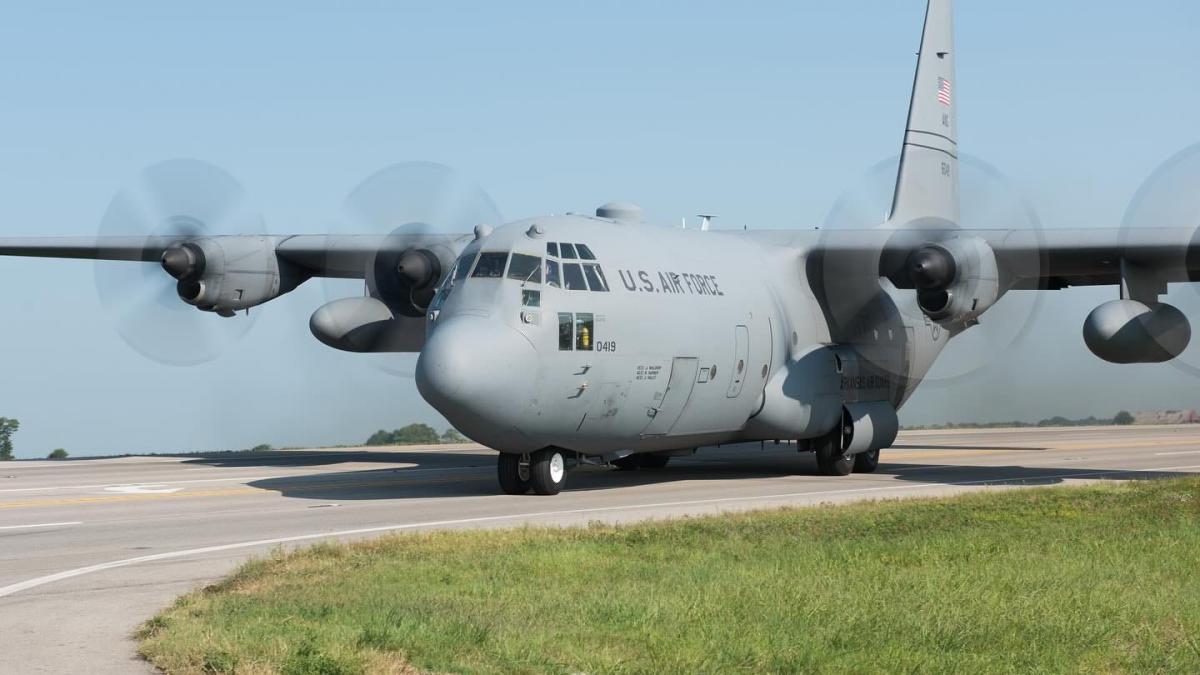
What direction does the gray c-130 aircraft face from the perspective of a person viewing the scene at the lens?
facing the viewer and to the left of the viewer
